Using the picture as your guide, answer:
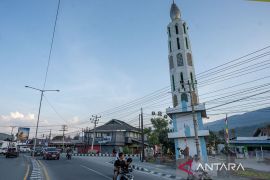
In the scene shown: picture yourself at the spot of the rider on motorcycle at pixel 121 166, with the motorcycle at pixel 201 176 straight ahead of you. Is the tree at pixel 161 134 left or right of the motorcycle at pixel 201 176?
left

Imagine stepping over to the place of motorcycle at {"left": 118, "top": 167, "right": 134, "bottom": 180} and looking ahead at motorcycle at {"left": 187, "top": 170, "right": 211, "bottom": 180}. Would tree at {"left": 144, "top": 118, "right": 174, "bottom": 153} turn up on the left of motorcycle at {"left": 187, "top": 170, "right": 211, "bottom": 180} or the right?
left
